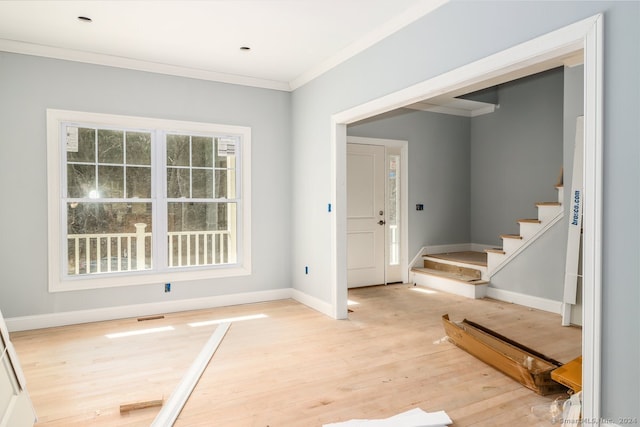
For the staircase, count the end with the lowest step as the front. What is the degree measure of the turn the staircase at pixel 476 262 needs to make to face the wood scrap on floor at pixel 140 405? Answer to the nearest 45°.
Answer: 0° — it already faces it

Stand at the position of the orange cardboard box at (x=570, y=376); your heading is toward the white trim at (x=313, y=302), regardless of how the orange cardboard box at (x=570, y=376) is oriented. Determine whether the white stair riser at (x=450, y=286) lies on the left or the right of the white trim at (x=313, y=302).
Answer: right

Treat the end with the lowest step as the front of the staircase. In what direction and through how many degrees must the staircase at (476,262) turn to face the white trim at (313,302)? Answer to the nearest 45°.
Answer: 0° — it already faces it

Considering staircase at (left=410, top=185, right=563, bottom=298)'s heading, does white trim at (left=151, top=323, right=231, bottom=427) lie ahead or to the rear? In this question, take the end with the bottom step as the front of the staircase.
ahead

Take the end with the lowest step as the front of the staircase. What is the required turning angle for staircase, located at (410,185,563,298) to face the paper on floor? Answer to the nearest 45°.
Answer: approximately 45° to its left

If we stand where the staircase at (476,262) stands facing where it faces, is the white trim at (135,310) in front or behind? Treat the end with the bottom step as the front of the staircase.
in front

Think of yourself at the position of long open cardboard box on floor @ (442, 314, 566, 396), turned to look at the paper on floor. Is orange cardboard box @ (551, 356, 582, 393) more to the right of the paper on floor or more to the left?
left

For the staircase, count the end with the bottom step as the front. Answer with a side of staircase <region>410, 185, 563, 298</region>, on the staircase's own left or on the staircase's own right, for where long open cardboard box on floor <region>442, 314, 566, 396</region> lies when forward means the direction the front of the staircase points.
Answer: on the staircase's own left

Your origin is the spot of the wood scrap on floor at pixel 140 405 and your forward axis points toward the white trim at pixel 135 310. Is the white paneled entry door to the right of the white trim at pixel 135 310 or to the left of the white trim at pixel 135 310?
right

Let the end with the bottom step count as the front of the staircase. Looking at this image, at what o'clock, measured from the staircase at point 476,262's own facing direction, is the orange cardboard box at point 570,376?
The orange cardboard box is roughly at 10 o'clock from the staircase.

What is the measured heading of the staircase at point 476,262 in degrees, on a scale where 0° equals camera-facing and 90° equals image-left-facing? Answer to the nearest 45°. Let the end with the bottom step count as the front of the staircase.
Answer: approximately 45°
